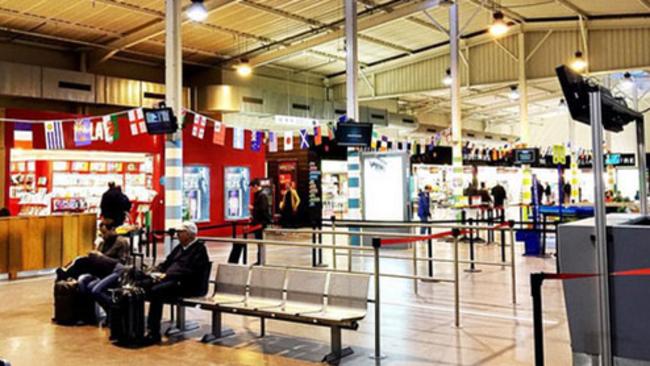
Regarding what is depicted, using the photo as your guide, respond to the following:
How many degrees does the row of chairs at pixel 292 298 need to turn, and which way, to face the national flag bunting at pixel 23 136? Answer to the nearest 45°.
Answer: approximately 90° to its right

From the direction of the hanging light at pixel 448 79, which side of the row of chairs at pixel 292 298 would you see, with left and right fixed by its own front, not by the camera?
back

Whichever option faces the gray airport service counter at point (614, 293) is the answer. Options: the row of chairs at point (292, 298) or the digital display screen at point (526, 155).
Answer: the digital display screen

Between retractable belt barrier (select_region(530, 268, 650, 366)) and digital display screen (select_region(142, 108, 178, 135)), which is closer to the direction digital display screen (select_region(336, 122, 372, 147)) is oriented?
the retractable belt barrier

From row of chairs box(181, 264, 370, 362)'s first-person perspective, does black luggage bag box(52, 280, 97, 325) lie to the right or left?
on its right

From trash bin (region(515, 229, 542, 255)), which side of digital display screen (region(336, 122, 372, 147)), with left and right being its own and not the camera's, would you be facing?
left

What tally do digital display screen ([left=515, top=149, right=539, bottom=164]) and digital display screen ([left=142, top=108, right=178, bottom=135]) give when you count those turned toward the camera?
2

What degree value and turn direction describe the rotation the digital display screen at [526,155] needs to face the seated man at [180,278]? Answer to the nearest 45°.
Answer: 0° — it already faces them

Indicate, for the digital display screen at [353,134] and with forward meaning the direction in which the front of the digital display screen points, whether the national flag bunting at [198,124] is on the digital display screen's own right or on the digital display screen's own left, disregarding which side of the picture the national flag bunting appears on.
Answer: on the digital display screen's own right

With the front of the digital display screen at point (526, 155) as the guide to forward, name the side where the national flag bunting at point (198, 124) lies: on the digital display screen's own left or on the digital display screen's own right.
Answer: on the digital display screen's own right

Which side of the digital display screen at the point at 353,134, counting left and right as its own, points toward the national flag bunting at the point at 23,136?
right

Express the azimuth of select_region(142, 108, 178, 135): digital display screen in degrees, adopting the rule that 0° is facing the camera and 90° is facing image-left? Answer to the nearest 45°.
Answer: approximately 0°

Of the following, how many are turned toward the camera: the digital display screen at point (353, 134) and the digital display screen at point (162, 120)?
2

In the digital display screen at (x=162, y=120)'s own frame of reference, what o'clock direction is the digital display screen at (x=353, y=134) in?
the digital display screen at (x=353, y=134) is roughly at 9 o'clock from the digital display screen at (x=162, y=120).
